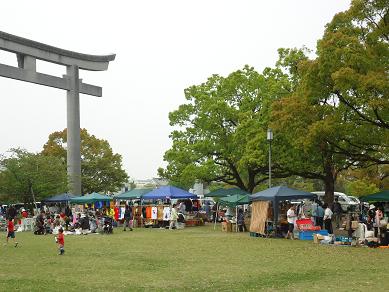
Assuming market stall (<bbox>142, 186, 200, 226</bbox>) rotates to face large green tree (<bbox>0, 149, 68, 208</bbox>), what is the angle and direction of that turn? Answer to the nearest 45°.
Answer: approximately 135° to its right

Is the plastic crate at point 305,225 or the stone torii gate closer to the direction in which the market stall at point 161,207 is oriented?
the plastic crate

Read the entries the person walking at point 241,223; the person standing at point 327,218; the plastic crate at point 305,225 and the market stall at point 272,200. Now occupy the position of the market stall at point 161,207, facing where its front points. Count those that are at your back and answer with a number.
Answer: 0

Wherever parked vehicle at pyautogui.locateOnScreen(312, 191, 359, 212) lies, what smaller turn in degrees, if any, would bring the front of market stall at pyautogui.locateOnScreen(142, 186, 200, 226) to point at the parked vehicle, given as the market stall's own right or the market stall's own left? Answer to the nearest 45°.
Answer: approximately 135° to the market stall's own left

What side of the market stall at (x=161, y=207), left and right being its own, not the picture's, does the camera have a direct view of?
front

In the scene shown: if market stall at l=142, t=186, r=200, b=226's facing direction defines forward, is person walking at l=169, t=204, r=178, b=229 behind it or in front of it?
in front

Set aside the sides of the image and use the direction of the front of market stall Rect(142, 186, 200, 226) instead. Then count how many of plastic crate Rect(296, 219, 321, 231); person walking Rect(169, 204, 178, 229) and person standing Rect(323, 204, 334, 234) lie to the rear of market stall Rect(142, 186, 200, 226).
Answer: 0

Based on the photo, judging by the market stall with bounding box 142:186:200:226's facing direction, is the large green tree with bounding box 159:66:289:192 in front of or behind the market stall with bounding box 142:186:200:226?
behind
